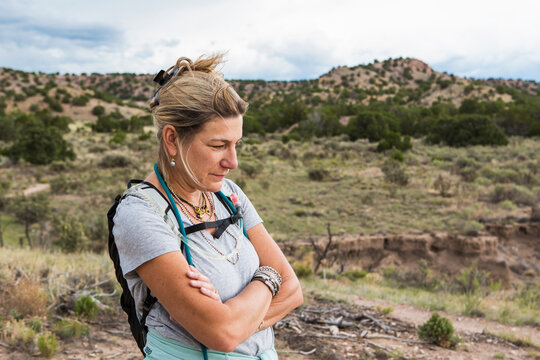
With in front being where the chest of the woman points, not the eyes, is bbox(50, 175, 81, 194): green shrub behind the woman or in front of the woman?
behind

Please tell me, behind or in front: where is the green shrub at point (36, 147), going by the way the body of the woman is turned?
behind

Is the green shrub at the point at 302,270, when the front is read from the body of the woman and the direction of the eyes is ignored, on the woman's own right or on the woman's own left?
on the woman's own left

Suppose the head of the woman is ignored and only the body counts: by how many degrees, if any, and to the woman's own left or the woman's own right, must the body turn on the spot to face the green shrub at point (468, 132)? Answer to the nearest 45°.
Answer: approximately 90° to the woman's own left

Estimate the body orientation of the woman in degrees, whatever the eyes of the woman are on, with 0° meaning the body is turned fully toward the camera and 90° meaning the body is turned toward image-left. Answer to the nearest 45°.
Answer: approximately 315°

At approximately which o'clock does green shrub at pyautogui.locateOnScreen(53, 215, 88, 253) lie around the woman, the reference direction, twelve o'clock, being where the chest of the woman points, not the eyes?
The green shrub is roughly at 7 o'clock from the woman.

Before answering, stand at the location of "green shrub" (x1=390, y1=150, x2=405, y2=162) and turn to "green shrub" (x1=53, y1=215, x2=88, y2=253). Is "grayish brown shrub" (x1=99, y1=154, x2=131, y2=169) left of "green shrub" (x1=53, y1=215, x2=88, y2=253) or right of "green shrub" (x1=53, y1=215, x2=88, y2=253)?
right

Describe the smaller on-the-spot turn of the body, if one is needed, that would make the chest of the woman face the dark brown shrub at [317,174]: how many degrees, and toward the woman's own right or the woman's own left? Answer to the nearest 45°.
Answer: approximately 135° to the woman's own left
